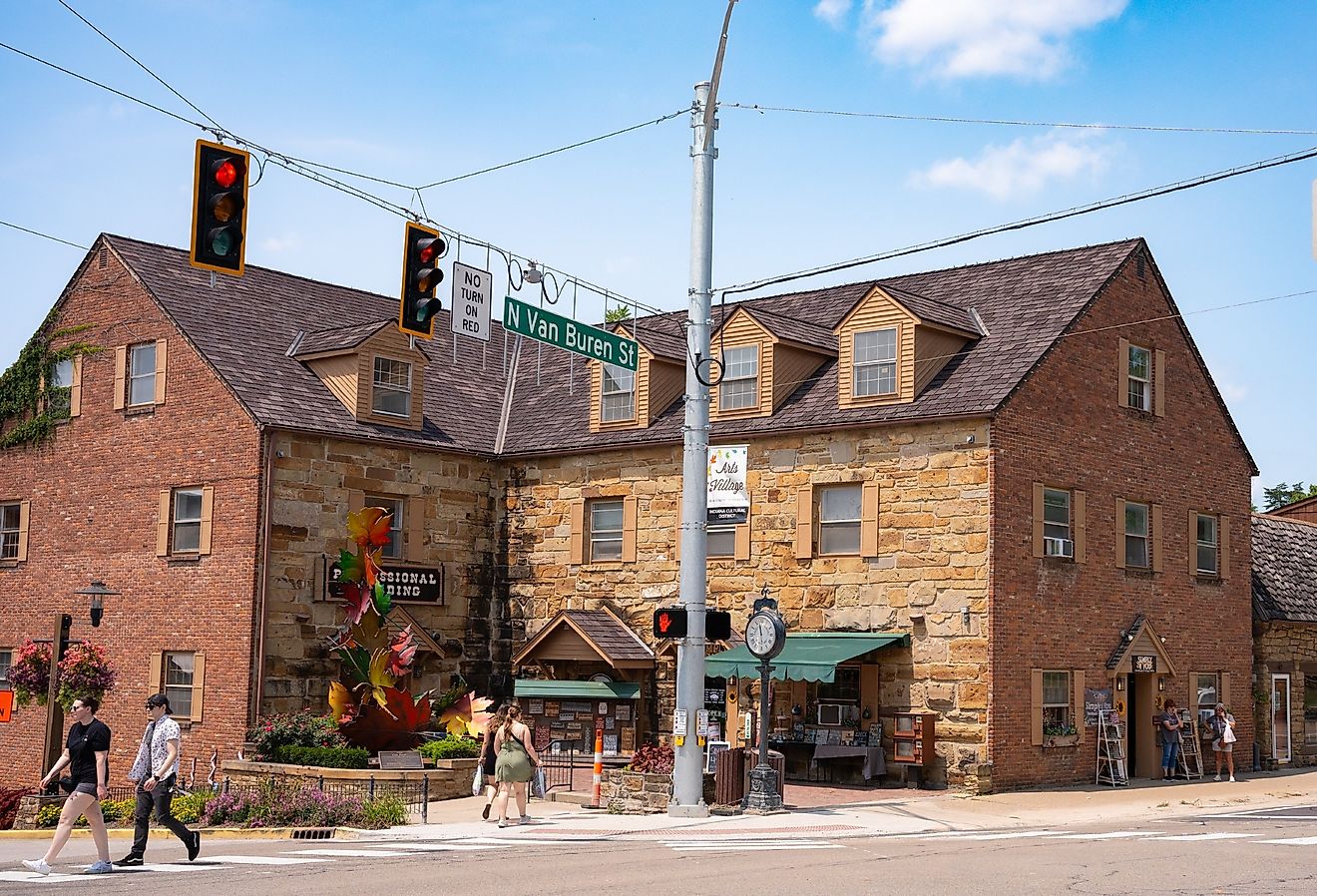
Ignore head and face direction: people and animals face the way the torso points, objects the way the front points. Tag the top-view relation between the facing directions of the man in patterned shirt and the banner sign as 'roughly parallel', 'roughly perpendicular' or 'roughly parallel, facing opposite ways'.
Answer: roughly perpendicular

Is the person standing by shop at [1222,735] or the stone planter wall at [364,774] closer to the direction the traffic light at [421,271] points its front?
the person standing by shop

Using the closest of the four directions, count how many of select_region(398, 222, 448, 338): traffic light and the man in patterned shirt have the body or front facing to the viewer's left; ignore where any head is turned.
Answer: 1

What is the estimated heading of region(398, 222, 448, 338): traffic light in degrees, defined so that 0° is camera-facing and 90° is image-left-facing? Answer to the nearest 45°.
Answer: approximately 315°

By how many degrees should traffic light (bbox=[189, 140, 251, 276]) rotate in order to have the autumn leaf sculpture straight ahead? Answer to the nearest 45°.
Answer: approximately 135° to its left

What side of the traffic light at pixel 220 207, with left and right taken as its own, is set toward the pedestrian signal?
left

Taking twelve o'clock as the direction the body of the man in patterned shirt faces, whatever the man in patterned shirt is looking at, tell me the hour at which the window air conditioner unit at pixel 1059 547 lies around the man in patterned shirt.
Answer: The window air conditioner unit is roughly at 5 o'clock from the man in patterned shirt.

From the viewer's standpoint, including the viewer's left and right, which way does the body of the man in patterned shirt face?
facing to the left of the viewer
